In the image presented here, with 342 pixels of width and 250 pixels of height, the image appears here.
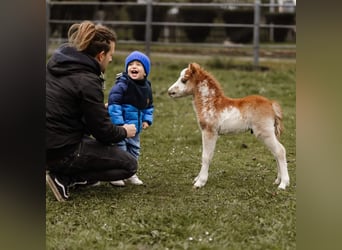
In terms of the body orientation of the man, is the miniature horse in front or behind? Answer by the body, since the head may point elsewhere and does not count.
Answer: in front

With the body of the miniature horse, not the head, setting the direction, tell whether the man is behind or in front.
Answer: in front

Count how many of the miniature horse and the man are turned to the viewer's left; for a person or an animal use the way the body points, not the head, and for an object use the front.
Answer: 1

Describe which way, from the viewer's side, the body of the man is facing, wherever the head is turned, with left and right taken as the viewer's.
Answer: facing away from the viewer and to the right of the viewer

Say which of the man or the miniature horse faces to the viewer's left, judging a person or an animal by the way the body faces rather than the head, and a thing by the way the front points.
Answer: the miniature horse

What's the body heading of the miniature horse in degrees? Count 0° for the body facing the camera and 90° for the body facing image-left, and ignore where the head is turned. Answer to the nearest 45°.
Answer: approximately 90°
